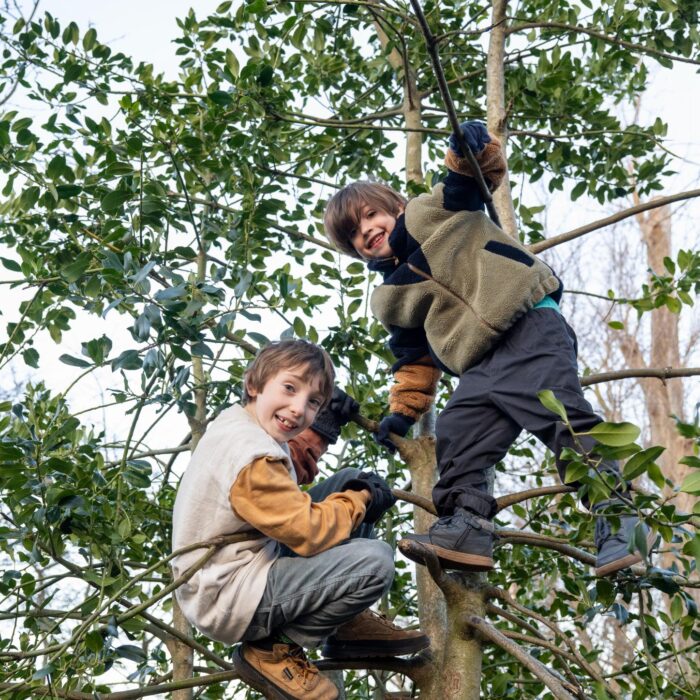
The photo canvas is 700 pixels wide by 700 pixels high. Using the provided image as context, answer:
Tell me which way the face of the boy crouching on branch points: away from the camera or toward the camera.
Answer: toward the camera

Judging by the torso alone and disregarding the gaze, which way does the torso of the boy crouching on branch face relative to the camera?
to the viewer's right

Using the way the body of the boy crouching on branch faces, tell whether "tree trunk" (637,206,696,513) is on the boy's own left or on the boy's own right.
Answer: on the boy's own left
